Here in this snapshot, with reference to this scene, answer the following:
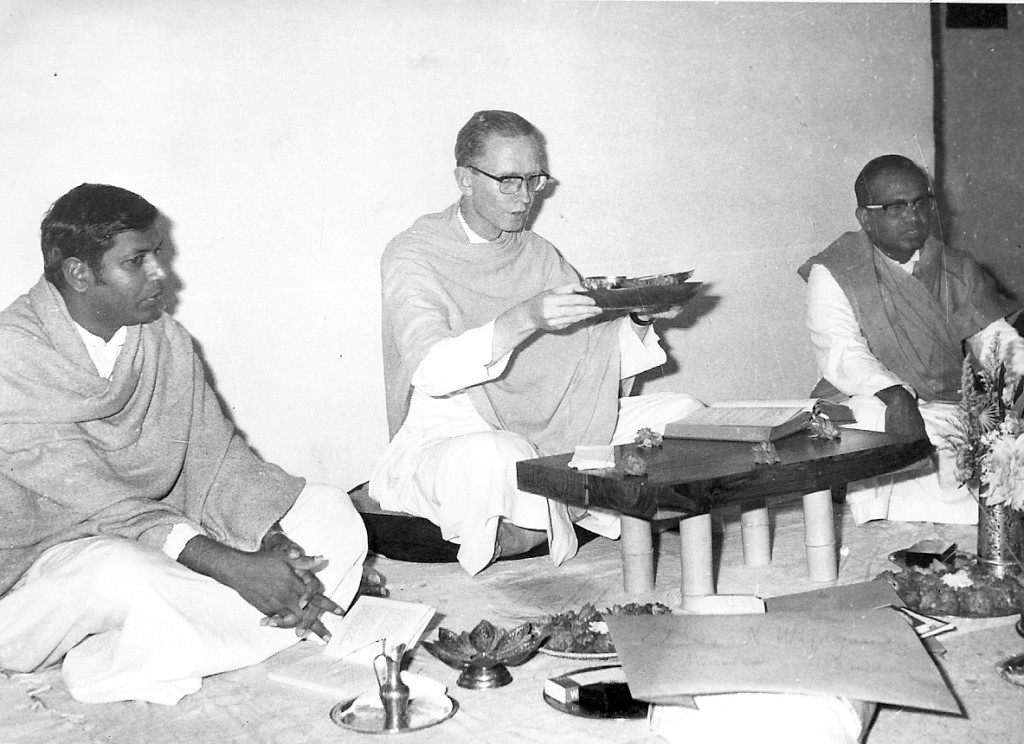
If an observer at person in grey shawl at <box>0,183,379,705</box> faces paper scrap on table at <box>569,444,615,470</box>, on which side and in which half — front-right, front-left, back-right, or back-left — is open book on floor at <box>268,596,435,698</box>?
front-right

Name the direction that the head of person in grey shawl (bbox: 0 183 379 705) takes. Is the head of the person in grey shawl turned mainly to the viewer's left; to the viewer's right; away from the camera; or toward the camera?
to the viewer's right

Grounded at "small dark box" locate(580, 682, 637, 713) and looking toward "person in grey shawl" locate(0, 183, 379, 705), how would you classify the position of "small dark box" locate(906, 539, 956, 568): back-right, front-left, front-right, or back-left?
back-right

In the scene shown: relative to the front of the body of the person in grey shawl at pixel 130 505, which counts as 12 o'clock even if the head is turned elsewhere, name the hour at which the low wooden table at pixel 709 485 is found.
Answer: The low wooden table is roughly at 11 o'clock from the person in grey shawl.

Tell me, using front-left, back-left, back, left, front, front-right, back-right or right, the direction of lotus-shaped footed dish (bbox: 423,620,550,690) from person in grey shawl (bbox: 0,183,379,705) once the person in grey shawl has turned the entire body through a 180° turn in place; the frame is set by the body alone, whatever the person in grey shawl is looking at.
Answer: back

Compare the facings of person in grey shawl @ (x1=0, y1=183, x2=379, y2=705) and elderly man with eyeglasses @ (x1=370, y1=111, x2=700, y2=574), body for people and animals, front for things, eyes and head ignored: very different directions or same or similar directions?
same or similar directions

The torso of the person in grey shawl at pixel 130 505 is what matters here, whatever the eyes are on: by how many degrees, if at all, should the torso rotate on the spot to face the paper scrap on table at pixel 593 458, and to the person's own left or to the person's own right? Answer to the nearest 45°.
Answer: approximately 45° to the person's own left

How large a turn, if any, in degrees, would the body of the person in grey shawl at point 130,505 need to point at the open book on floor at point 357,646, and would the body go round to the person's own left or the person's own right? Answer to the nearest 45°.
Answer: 0° — they already face it

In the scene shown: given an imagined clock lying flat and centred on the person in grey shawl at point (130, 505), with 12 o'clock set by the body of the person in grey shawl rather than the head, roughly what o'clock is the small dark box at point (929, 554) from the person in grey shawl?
The small dark box is roughly at 11 o'clock from the person in grey shawl.

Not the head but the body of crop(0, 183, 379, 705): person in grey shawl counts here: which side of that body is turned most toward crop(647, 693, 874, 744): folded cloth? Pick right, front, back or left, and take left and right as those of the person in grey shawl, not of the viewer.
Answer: front

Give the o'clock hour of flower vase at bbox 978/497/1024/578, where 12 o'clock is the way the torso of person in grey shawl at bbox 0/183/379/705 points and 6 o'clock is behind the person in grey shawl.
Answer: The flower vase is roughly at 11 o'clock from the person in grey shawl.

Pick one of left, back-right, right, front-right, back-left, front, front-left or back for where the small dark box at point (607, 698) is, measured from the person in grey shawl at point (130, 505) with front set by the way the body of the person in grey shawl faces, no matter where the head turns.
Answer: front

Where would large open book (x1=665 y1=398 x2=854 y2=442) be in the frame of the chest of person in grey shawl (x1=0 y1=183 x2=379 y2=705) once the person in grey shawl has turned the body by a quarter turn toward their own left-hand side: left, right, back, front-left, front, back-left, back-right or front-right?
front-right

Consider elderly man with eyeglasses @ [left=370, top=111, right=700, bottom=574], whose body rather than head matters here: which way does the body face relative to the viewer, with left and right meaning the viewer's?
facing the viewer and to the right of the viewer

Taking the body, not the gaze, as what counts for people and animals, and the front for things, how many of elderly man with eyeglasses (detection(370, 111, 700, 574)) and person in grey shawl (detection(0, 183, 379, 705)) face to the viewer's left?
0
